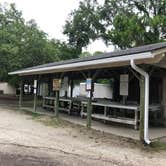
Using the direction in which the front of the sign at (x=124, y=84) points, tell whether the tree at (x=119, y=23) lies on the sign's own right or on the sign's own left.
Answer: on the sign's own right

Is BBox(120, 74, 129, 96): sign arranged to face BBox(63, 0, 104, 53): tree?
no

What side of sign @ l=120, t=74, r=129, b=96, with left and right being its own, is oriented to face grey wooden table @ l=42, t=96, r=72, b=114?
right
